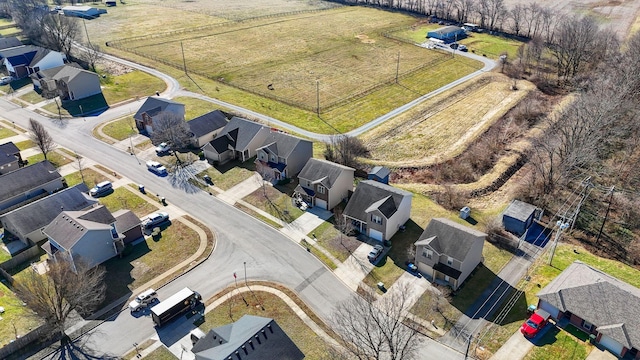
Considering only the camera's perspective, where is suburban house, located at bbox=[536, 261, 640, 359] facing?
facing the viewer and to the left of the viewer

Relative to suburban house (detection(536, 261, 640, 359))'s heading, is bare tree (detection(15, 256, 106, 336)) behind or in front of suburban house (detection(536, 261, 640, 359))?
in front

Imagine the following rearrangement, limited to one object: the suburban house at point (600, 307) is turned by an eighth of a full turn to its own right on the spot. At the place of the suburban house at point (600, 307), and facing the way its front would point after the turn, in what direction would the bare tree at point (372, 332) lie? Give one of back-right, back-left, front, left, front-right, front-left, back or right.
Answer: front-left

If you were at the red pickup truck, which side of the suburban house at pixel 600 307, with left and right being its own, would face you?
front
